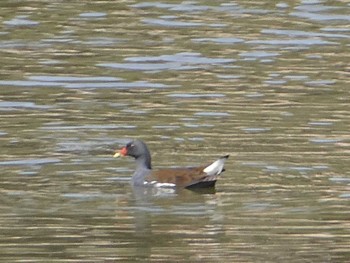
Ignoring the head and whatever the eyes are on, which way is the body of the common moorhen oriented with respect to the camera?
to the viewer's left
